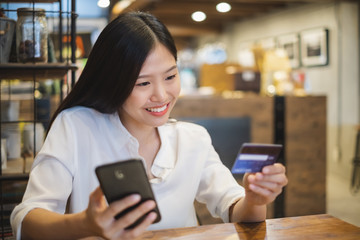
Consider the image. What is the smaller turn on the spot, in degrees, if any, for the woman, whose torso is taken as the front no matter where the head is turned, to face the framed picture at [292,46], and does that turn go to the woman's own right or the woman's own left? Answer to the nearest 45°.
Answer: approximately 90° to the woman's own left

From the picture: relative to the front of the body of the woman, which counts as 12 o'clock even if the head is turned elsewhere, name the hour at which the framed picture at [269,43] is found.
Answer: The framed picture is roughly at 8 o'clock from the woman.

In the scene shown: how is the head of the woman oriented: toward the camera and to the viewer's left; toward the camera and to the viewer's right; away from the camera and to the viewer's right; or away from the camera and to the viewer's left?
toward the camera and to the viewer's right

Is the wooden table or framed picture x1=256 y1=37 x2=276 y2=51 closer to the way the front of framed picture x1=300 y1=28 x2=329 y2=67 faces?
the wooden table

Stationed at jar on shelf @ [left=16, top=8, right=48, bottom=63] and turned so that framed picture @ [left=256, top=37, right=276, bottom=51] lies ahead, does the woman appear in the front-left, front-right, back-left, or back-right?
back-right

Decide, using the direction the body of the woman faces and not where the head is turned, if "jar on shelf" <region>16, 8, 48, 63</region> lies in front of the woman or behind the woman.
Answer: behind

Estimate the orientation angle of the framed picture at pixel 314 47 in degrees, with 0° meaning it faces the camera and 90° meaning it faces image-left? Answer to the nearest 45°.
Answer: approximately 45°

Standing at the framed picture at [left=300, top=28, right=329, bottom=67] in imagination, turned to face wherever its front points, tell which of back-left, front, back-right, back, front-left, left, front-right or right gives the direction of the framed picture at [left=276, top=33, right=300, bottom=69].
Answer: right

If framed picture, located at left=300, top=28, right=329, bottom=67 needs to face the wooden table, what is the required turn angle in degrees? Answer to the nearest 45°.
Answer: approximately 45° to its left
